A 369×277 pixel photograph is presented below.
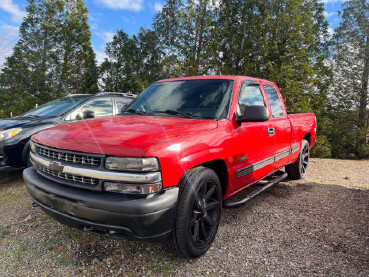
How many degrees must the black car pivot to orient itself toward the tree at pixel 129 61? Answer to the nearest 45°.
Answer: approximately 135° to its right

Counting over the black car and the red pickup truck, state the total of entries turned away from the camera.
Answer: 0

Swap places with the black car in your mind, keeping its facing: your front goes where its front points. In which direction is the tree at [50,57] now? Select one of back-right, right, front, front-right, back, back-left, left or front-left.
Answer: back-right

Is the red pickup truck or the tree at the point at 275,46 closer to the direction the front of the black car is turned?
the red pickup truck

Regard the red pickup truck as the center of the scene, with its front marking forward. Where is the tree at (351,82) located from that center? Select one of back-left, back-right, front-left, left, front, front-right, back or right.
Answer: back

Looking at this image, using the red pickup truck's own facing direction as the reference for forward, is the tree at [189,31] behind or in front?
behind

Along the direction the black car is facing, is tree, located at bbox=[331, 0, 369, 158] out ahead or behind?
behind

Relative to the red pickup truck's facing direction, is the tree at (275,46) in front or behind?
behind

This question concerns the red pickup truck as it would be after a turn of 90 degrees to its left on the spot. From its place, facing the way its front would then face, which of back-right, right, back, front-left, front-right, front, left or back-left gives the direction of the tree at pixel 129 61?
back-left

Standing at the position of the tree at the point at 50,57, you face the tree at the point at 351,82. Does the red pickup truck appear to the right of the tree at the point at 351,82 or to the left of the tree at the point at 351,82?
right

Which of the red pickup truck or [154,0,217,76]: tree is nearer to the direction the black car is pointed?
the red pickup truck

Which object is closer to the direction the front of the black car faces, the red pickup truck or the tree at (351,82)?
the red pickup truck

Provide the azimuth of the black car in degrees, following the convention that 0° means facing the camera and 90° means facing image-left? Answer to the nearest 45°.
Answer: approximately 45°

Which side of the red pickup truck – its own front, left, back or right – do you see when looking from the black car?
right
